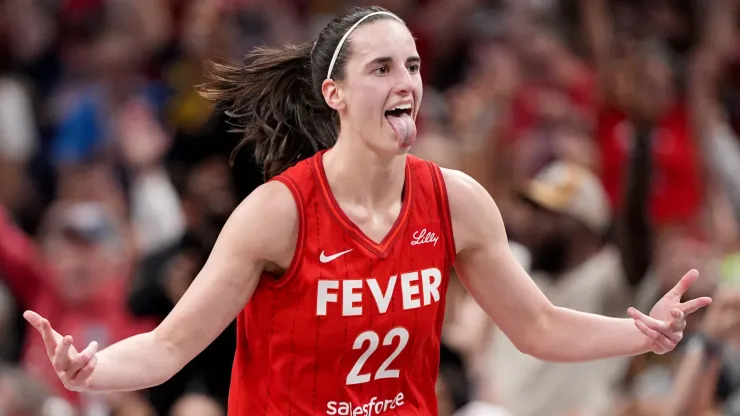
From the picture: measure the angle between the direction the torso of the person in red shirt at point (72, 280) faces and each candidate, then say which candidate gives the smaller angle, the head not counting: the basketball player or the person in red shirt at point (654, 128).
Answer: the basketball player

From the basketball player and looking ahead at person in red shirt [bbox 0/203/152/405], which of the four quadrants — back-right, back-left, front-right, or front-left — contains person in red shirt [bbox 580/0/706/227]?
front-right

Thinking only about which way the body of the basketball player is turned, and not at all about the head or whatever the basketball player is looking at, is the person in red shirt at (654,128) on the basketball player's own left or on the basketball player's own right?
on the basketball player's own left

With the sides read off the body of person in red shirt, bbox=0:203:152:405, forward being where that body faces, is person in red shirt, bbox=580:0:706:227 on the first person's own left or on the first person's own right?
on the first person's own left

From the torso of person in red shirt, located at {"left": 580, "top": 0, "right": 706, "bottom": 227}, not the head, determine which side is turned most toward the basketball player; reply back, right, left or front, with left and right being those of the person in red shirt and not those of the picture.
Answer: front

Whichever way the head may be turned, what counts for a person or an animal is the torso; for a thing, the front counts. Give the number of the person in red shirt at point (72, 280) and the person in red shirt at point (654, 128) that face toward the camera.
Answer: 2

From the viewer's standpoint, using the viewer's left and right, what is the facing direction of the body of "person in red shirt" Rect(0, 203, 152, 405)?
facing the viewer

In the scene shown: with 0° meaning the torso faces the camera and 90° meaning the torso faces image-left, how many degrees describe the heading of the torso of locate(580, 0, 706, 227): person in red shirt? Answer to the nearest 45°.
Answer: approximately 0°

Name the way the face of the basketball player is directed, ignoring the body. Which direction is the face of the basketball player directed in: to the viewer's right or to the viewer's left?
to the viewer's right

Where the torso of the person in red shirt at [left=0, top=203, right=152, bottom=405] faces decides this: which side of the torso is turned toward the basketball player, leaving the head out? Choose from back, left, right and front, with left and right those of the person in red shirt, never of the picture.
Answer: front

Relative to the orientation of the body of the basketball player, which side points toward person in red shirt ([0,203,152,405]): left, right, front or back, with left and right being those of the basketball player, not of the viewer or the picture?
back

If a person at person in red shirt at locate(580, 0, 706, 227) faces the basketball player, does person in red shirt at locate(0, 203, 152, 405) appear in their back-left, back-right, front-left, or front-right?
front-right

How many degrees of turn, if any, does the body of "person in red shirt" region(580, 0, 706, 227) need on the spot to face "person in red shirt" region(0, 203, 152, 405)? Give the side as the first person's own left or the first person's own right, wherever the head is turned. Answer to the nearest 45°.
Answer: approximately 45° to the first person's own right

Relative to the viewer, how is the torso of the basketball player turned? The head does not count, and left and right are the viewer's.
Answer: facing the viewer and to the right of the viewer

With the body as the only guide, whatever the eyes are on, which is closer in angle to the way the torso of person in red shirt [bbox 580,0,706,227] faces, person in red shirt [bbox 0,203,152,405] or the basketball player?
the basketball player
